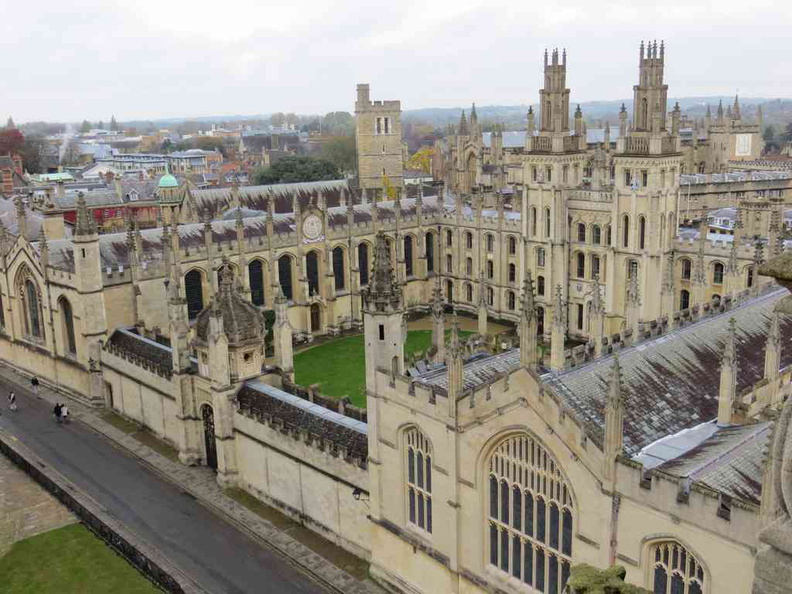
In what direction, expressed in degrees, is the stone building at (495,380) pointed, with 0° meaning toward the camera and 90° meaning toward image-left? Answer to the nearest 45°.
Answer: approximately 45°
